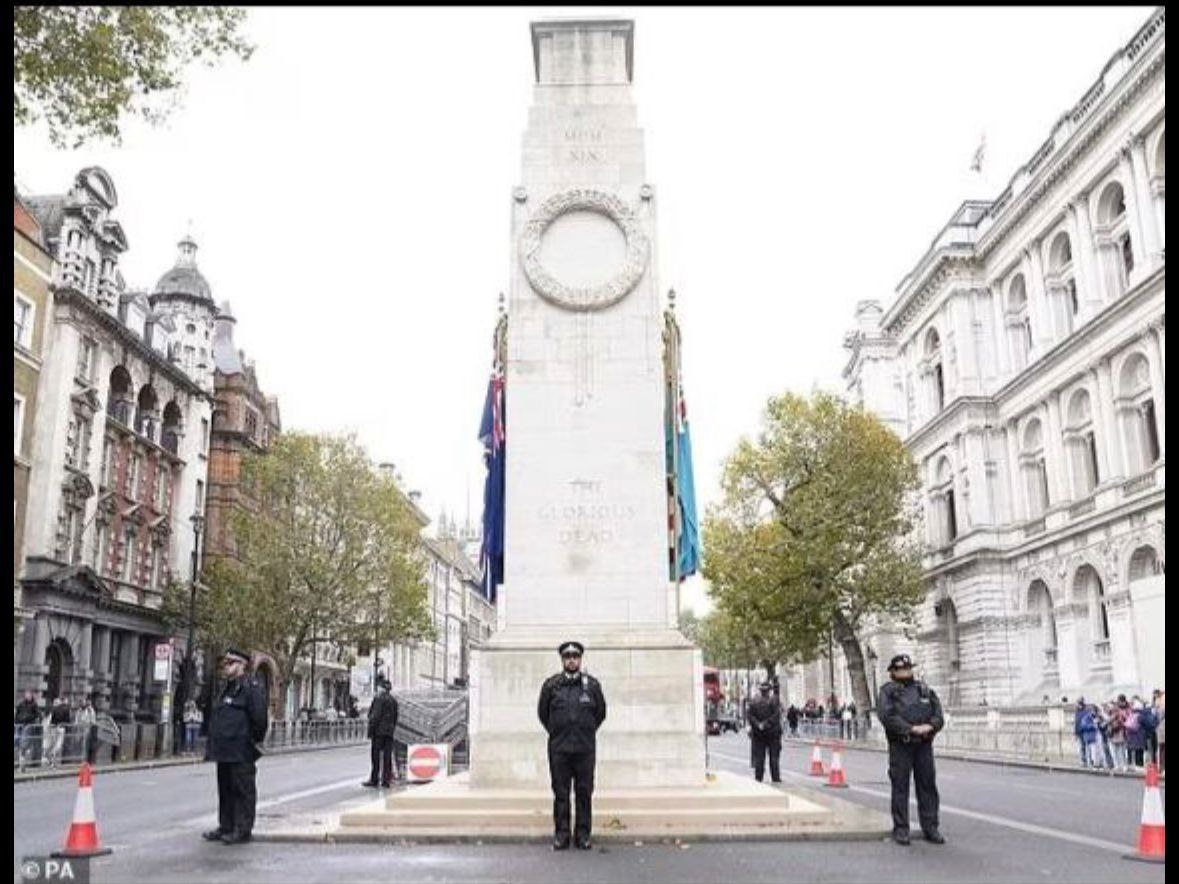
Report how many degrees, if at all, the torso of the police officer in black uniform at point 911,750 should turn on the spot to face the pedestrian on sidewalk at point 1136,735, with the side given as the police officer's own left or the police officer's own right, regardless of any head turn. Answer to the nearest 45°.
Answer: approximately 180°

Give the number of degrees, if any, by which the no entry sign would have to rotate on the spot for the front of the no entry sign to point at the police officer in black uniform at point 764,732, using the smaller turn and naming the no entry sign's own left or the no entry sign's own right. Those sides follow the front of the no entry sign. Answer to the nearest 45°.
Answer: approximately 90° to the no entry sign's own left

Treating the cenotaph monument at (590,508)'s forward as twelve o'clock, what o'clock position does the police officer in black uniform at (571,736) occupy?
The police officer in black uniform is roughly at 12 o'clock from the cenotaph monument.

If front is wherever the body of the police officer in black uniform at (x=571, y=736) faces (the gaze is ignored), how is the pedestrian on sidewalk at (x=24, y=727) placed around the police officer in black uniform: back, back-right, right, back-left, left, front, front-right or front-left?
back-right

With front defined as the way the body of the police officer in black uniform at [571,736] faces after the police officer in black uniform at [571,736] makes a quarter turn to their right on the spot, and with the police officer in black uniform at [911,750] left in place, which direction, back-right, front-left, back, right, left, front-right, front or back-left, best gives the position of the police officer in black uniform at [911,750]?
back

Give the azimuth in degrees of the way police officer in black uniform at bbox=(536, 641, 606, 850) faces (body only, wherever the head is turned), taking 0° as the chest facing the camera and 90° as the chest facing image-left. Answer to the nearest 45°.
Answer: approximately 0°

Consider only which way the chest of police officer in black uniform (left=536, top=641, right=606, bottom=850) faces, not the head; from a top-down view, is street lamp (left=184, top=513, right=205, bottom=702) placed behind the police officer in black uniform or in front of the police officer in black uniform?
behind

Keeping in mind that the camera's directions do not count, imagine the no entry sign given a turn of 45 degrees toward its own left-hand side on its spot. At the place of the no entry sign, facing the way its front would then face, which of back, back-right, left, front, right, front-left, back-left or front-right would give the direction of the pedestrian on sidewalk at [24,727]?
back

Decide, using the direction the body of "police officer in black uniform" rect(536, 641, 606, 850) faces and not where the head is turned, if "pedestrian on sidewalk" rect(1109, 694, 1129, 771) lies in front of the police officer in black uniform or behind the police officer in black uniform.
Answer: behind
